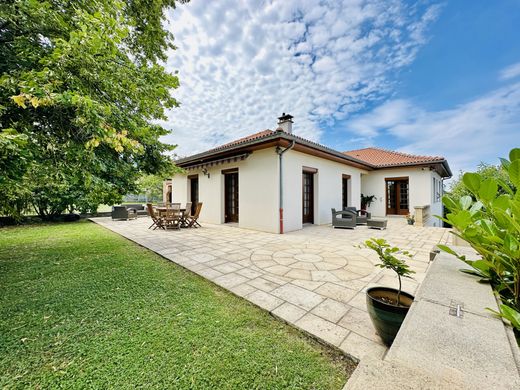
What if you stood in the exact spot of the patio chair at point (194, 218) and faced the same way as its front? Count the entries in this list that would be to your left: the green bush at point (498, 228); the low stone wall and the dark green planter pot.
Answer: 3

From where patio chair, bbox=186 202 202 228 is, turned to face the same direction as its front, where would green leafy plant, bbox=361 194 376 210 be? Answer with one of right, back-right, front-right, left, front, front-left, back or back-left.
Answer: back

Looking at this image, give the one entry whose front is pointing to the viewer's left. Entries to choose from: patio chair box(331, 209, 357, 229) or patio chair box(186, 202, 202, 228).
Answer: patio chair box(186, 202, 202, 228)

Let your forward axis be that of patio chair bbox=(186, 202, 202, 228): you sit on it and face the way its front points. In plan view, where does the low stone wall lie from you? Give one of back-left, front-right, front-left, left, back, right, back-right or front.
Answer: left

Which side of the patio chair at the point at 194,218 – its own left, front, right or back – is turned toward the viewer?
left

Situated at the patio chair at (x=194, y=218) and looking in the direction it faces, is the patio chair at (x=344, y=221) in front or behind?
behind

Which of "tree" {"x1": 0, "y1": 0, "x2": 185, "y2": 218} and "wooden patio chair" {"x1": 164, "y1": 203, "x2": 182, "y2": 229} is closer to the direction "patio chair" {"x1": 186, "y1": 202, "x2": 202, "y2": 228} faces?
the wooden patio chair

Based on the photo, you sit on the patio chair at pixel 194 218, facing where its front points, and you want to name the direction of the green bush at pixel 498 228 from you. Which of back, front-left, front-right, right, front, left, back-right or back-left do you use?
left

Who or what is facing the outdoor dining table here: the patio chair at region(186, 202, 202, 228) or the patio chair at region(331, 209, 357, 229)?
the patio chair at region(186, 202, 202, 228)

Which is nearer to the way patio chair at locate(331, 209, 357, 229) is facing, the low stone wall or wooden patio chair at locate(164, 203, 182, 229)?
the low stone wall
